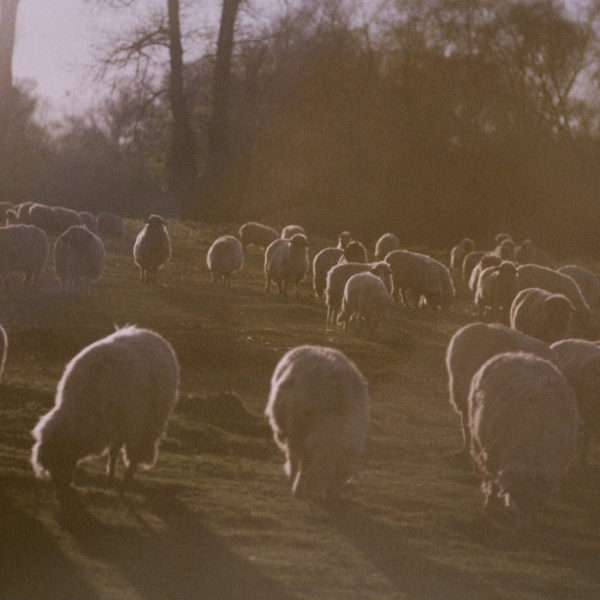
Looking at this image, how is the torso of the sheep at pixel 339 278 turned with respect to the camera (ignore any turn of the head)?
to the viewer's right

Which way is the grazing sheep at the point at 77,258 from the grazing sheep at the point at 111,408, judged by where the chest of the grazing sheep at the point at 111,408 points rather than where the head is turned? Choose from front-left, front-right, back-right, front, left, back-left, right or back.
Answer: back-right

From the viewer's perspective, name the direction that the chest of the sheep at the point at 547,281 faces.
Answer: to the viewer's right

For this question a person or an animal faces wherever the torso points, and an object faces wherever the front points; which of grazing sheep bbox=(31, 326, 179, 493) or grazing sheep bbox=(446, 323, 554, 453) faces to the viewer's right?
grazing sheep bbox=(446, 323, 554, 453)

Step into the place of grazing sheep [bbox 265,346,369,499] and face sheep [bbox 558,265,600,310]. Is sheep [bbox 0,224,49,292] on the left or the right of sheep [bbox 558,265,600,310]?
left

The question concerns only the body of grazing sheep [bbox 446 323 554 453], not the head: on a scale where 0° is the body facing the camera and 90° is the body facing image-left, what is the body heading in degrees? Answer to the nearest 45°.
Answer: approximately 270°
